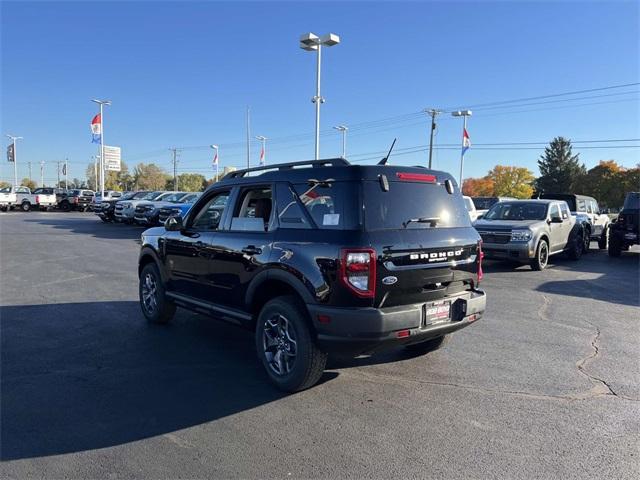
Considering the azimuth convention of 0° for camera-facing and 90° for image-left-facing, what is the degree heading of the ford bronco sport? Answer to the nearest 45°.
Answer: approximately 135°

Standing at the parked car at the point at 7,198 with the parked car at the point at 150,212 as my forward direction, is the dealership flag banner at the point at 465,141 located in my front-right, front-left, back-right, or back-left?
front-left

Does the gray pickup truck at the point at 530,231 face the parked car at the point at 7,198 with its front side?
no

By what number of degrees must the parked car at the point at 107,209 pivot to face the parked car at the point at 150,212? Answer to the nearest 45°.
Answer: approximately 45° to its left

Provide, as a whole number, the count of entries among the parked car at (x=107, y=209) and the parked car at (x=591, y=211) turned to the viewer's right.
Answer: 0

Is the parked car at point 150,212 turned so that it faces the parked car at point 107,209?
no

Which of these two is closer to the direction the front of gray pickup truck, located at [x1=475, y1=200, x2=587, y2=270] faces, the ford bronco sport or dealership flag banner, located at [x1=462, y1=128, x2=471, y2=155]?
the ford bronco sport

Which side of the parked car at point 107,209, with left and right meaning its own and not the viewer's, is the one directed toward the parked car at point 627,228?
left

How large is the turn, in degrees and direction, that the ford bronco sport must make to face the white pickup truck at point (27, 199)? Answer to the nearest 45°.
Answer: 0° — it already faces it

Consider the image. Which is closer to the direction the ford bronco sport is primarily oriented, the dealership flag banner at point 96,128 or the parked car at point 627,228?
the dealership flag banner

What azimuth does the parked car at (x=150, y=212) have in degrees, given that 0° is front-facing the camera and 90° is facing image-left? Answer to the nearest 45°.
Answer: approximately 45°

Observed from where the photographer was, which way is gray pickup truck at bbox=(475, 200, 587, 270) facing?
facing the viewer and to the left of the viewer

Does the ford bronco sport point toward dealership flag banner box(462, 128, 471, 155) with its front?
no

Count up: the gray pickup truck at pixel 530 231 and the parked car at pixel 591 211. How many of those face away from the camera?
0

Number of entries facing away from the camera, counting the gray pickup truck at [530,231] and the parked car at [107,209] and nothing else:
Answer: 0
